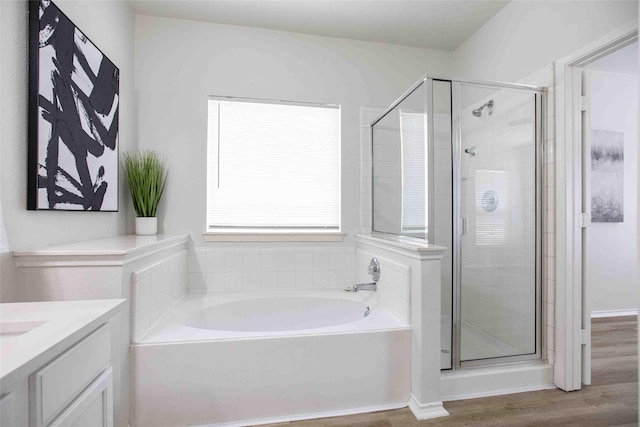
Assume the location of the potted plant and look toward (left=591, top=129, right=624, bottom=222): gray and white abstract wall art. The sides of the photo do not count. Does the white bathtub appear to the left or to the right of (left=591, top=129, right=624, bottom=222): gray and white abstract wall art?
right

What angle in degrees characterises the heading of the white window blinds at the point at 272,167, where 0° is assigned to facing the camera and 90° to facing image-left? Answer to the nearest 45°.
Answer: approximately 0°

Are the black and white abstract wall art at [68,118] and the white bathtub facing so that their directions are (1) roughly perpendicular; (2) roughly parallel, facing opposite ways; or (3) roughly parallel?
roughly perpendicular

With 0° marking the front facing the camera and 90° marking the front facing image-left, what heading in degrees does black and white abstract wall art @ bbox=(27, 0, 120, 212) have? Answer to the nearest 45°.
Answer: approximately 315°

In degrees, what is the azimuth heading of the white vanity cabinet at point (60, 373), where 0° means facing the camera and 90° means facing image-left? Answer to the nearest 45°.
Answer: approximately 315°

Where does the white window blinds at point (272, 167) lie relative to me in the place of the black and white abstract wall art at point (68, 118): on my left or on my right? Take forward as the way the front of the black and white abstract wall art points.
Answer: on my left

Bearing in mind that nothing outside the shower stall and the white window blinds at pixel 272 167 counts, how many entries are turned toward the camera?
2

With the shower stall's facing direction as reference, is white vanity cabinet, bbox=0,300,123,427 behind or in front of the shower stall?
in front

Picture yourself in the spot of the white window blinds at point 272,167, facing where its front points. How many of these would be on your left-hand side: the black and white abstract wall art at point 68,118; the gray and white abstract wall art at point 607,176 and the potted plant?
1
